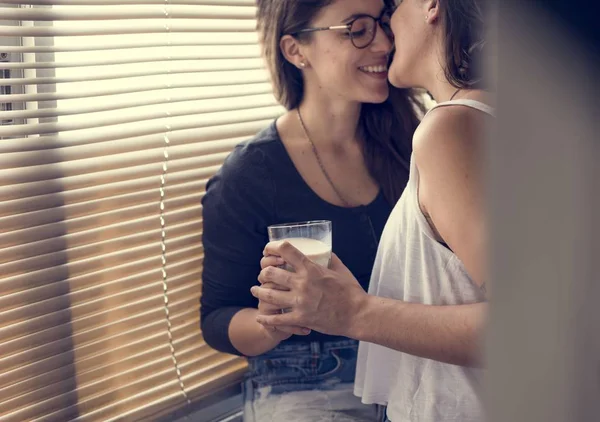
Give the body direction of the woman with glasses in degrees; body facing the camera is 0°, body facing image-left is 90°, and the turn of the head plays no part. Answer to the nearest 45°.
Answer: approximately 315°

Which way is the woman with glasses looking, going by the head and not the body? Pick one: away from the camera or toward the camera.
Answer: toward the camera
